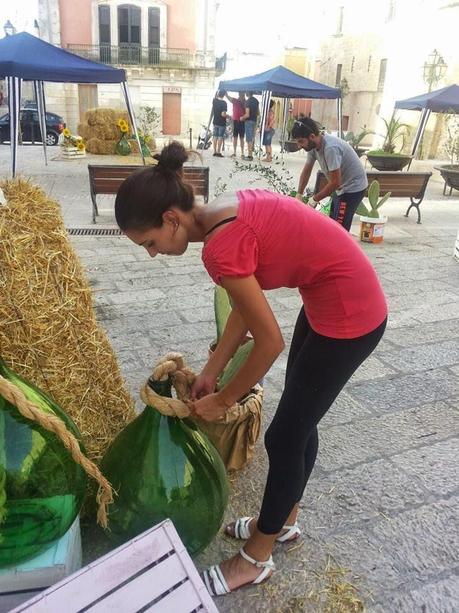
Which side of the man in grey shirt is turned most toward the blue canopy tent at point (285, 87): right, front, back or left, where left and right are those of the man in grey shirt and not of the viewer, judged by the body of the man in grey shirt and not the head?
right

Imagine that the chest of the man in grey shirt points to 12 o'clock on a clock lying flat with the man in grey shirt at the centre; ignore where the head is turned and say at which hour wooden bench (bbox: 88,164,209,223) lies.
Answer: The wooden bench is roughly at 1 o'clock from the man in grey shirt.

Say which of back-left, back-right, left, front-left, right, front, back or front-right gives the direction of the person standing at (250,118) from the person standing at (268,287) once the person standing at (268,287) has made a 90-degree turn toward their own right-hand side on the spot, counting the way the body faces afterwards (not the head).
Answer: front

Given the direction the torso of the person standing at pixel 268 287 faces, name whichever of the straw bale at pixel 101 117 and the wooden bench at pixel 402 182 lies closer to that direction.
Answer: the straw bale

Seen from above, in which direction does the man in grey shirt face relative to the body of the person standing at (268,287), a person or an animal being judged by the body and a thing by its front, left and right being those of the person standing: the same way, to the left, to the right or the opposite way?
the same way

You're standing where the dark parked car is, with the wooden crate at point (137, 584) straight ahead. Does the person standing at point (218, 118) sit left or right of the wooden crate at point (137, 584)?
left

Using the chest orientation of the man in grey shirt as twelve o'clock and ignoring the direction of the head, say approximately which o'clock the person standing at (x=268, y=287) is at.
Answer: The person standing is roughly at 9 o'clock from the man in grey shirt.

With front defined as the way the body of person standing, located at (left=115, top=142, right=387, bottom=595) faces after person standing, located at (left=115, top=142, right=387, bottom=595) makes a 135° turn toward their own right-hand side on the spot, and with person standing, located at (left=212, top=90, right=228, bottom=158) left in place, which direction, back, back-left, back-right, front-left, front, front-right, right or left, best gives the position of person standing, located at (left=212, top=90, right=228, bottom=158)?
front-left

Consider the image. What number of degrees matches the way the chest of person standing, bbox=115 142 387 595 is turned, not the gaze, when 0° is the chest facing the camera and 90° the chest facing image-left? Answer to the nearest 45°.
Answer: approximately 90°

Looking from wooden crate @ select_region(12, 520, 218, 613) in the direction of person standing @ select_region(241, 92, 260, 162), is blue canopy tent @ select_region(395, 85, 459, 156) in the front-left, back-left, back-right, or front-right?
front-right

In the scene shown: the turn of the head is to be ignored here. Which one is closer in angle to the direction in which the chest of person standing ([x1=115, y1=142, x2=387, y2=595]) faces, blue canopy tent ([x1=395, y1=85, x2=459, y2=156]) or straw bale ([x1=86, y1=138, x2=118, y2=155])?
the straw bale

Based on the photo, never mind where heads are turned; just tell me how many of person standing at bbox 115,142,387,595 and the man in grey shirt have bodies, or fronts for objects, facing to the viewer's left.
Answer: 2

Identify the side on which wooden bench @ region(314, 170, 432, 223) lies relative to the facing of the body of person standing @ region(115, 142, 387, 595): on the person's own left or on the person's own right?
on the person's own right

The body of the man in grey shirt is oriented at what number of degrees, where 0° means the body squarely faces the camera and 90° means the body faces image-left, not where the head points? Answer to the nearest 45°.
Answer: approximately 90°

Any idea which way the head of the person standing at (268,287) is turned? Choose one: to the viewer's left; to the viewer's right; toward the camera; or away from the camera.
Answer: to the viewer's left

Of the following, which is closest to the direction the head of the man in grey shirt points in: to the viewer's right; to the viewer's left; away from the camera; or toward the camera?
to the viewer's left

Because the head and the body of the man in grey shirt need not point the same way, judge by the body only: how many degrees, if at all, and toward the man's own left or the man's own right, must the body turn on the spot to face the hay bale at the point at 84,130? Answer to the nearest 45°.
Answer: approximately 45° to the man's own right
